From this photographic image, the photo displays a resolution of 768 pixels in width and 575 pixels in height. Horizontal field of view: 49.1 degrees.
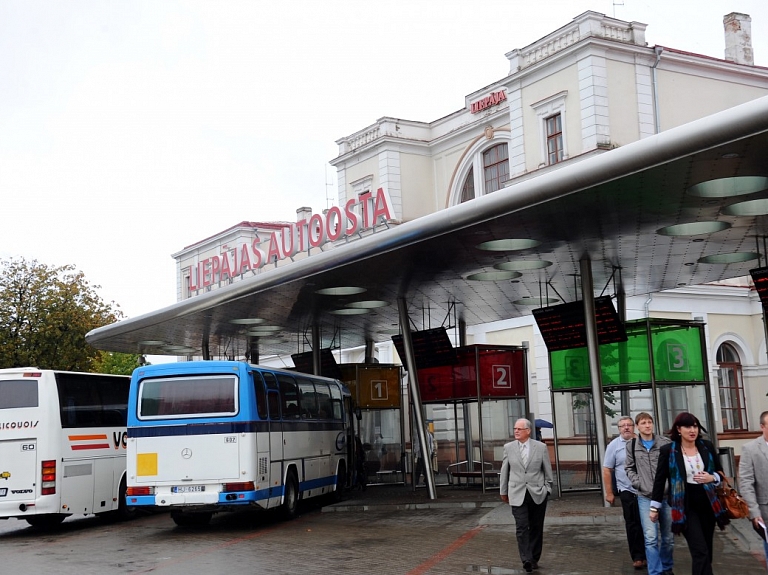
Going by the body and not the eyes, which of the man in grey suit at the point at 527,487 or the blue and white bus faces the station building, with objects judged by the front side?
the blue and white bus

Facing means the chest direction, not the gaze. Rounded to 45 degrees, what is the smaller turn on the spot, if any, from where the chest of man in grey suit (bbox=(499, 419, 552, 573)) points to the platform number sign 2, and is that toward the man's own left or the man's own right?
approximately 180°

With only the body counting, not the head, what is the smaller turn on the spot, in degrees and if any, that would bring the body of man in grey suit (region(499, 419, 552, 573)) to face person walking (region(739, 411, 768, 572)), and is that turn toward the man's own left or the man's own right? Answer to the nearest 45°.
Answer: approximately 45° to the man's own left

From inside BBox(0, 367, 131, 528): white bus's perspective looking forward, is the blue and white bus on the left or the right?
on its right

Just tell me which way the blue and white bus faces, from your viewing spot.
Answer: facing away from the viewer and to the right of the viewer

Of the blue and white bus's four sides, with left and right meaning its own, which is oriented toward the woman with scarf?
right

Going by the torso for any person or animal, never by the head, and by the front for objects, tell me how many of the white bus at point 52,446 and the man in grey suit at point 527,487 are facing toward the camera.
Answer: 1

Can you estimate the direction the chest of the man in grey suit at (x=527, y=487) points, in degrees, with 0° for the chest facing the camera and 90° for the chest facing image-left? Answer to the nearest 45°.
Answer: approximately 0°

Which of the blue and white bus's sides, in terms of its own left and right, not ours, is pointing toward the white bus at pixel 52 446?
left
